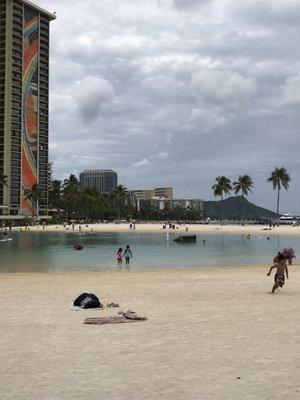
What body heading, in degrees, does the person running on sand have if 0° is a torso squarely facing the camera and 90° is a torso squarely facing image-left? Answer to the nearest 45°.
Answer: approximately 45°
